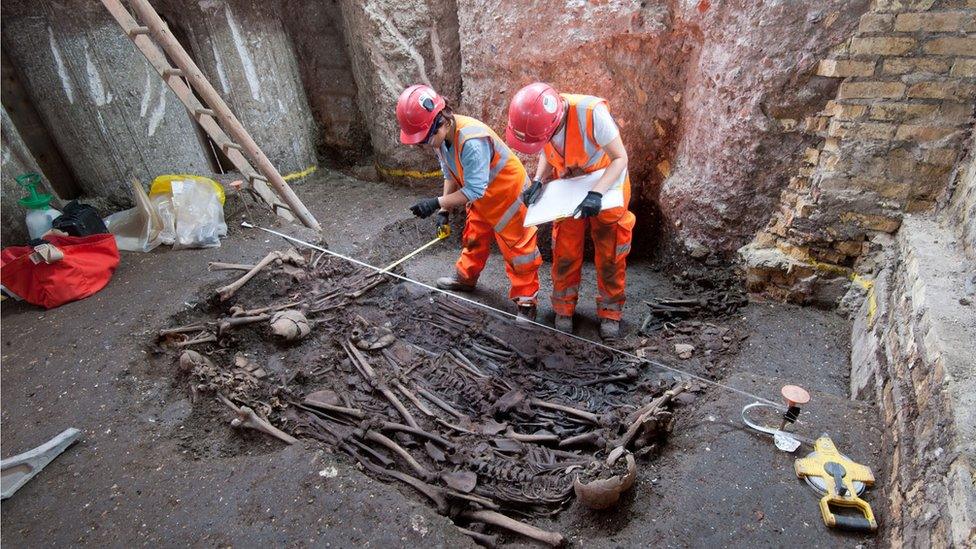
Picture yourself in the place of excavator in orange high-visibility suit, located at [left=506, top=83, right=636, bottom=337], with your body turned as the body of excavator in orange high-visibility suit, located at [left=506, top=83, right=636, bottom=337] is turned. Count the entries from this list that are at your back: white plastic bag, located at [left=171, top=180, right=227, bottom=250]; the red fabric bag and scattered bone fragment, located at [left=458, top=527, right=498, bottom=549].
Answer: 0

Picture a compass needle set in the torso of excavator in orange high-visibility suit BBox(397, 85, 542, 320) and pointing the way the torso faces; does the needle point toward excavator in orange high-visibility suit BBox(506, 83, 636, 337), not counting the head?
no

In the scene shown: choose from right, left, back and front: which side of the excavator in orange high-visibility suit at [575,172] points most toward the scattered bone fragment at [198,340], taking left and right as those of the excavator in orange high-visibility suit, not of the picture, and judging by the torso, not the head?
right

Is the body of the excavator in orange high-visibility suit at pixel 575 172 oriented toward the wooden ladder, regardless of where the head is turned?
no

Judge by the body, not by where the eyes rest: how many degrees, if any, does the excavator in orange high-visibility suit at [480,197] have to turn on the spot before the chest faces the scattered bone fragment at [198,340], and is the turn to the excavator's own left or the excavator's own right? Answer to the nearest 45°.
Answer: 0° — they already face it

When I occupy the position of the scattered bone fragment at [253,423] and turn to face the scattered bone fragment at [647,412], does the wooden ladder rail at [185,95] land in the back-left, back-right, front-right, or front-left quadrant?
back-left

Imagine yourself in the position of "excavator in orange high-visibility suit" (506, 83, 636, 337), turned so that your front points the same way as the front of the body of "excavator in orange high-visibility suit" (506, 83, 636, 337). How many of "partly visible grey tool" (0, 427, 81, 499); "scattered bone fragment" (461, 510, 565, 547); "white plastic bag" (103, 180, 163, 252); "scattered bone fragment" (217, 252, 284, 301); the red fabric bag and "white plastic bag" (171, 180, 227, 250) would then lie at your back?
0

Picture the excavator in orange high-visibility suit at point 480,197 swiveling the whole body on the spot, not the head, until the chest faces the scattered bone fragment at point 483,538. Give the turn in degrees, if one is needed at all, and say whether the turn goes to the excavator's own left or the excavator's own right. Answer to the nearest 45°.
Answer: approximately 90° to the excavator's own left

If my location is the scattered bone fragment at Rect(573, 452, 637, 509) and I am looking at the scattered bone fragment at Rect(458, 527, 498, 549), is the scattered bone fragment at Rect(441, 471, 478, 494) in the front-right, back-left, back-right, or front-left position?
front-right

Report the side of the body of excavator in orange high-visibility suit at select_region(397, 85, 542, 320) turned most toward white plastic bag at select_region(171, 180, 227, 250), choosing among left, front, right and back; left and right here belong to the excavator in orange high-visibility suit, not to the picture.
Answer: front

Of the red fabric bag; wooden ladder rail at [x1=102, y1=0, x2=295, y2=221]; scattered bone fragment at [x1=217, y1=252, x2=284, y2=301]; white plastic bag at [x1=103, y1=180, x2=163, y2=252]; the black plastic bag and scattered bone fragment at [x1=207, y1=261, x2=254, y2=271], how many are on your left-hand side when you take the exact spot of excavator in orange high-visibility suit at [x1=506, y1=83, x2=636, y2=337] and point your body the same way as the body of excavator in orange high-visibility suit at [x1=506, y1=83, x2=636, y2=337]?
0

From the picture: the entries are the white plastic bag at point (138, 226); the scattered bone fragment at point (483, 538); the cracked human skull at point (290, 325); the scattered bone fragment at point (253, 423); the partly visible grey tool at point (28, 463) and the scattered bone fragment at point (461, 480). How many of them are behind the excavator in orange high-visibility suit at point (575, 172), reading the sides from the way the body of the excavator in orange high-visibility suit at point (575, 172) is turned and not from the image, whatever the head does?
0

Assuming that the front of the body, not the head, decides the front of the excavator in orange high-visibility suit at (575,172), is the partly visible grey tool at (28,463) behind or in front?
in front

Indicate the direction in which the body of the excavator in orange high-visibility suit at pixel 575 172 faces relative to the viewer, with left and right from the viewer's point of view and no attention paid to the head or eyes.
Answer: facing the viewer and to the left of the viewer

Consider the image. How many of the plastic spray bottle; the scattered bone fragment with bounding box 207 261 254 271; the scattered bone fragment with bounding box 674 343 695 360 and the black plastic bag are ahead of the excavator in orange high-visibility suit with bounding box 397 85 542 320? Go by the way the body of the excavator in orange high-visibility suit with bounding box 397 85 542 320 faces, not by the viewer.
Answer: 3

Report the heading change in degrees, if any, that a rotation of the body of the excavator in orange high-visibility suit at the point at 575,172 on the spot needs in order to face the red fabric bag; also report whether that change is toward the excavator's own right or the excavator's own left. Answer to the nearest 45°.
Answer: approximately 45° to the excavator's own right

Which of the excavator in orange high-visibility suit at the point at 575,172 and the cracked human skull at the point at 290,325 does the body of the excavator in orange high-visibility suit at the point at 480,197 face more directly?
the cracked human skull

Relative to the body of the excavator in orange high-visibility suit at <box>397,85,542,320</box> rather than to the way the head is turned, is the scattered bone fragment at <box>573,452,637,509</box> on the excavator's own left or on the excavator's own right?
on the excavator's own left

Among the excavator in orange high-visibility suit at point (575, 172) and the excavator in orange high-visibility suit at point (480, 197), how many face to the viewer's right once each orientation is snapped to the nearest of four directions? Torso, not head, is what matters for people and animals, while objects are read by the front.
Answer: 0

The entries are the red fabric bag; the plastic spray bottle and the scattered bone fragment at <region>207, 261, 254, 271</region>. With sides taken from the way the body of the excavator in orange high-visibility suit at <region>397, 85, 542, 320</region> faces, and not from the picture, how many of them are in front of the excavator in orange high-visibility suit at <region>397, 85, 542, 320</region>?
3

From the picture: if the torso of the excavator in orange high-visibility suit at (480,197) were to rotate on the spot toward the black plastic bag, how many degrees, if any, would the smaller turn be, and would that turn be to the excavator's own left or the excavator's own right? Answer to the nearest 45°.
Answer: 0° — they already face it

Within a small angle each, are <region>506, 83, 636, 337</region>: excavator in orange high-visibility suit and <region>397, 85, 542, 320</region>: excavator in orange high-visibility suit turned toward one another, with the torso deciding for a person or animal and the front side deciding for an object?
no

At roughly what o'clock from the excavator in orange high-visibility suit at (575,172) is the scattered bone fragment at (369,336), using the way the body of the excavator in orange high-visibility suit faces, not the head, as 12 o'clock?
The scattered bone fragment is roughly at 1 o'clock from the excavator in orange high-visibility suit.

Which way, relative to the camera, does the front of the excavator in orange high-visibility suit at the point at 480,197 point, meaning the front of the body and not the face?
to the viewer's left
